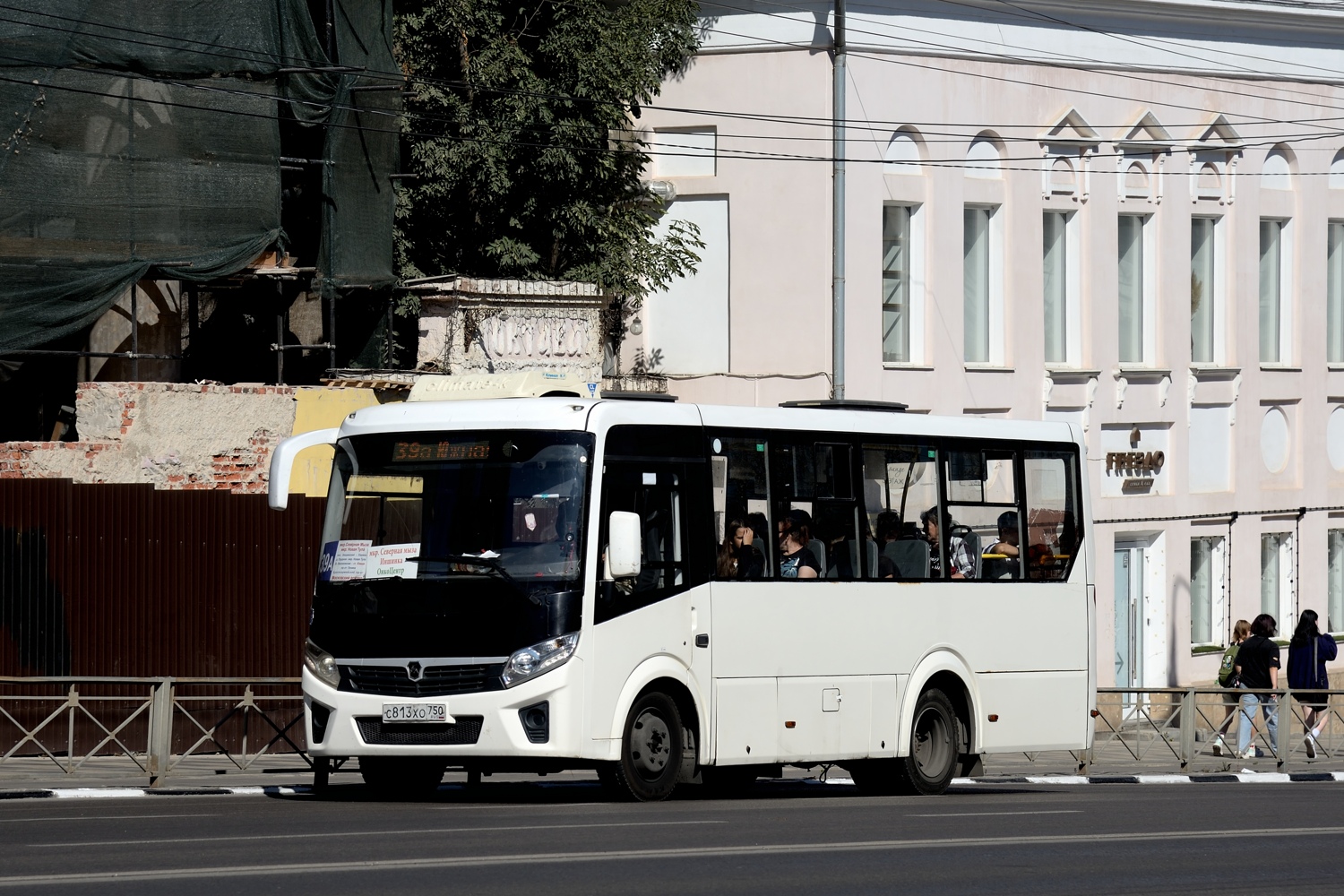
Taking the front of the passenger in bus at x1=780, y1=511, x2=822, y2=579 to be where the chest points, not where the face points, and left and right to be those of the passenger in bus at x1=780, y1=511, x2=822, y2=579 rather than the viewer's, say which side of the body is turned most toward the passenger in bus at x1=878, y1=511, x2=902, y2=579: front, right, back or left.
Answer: back

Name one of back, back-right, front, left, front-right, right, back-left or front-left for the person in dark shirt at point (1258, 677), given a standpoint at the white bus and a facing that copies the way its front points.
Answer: back

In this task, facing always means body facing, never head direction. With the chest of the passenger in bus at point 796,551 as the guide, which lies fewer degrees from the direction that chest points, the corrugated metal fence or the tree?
the corrugated metal fence

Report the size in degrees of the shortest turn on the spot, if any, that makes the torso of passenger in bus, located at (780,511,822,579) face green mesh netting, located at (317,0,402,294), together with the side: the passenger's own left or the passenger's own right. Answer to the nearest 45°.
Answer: approximately 90° to the passenger's own right
